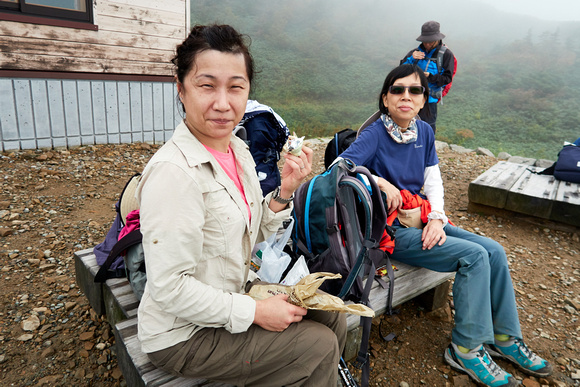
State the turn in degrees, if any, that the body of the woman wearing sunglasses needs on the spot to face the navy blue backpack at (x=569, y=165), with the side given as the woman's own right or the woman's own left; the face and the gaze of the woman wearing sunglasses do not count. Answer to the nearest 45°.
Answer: approximately 135° to the woman's own left

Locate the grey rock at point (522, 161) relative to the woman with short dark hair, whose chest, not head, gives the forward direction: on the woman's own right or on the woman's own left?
on the woman's own left

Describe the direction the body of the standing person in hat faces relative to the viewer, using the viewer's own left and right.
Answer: facing the viewer and to the left of the viewer

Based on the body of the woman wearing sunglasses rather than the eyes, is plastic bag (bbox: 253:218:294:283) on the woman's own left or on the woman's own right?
on the woman's own right

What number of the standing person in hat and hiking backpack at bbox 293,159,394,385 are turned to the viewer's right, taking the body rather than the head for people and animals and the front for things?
0

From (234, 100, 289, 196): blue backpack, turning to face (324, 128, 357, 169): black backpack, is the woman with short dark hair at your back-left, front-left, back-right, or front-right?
back-right

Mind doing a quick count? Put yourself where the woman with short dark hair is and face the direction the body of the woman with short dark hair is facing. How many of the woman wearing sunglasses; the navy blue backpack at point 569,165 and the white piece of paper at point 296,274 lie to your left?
3

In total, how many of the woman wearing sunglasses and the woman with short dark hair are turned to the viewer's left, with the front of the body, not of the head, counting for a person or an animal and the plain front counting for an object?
0

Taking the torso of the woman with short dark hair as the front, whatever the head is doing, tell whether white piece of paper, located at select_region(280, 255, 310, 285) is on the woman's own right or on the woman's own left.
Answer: on the woman's own left

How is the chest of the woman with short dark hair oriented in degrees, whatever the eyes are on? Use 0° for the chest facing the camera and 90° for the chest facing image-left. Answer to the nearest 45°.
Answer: approximately 315°

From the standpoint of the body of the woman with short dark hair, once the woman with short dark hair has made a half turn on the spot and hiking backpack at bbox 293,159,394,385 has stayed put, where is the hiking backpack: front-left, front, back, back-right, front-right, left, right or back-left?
right
